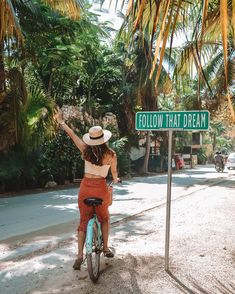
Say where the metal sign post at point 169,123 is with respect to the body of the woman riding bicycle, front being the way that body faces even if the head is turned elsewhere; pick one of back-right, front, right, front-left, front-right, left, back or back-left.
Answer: right

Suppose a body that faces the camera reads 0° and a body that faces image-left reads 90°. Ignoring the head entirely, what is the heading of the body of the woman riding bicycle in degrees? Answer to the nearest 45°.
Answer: approximately 180°

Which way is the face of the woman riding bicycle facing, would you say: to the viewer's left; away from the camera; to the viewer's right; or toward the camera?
away from the camera

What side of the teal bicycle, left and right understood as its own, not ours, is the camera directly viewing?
back

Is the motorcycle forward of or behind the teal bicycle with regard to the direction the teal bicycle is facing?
forward
